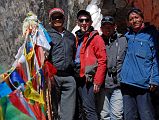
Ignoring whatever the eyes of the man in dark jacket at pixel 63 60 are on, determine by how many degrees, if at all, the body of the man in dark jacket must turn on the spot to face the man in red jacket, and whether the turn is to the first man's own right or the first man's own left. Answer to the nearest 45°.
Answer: approximately 90° to the first man's own left

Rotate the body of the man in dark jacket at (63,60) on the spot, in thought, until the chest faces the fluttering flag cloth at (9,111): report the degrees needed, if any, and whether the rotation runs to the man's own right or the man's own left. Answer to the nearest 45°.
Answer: approximately 45° to the man's own right

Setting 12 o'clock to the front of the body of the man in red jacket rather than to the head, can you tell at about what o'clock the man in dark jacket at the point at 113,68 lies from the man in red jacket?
The man in dark jacket is roughly at 8 o'clock from the man in red jacket.

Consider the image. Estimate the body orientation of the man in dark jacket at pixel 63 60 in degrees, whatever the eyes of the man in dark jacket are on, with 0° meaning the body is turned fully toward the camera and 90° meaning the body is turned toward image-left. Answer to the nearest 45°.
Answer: approximately 0°

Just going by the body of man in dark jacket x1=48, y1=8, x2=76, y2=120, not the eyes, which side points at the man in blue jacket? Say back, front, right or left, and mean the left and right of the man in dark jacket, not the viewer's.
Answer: left

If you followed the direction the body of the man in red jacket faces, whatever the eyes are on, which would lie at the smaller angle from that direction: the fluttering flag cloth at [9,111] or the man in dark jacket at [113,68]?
the fluttering flag cloth
